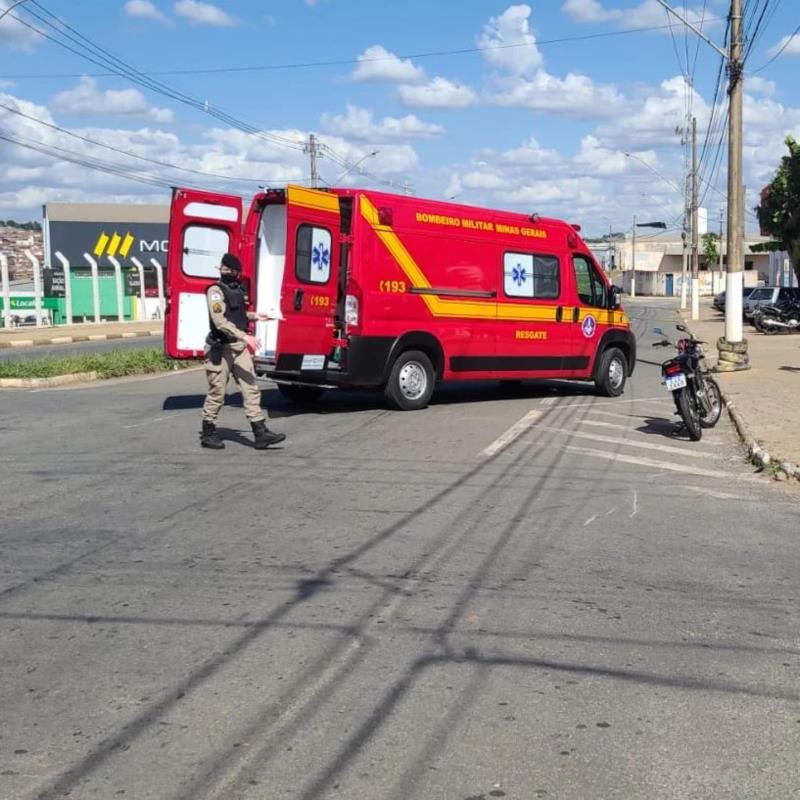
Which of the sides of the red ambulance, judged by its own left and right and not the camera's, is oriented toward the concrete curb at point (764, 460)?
right

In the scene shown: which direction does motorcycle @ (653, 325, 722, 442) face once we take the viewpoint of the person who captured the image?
facing away from the viewer and to the right of the viewer

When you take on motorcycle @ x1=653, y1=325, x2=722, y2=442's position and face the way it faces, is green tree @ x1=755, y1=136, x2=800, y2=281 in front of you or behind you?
in front

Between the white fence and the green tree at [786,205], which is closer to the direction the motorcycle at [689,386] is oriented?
the green tree

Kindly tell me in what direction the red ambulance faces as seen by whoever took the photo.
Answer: facing away from the viewer and to the right of the viewer

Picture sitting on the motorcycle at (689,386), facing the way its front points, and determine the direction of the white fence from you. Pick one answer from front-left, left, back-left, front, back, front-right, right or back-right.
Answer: left

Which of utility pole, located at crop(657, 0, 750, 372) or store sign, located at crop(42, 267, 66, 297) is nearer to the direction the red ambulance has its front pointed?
the utility pole

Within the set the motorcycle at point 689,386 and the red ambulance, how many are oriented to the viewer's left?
0

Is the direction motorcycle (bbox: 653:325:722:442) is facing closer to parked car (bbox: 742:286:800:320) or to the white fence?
the parked car

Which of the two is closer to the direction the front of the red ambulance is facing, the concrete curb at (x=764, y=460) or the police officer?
the concrete curb
